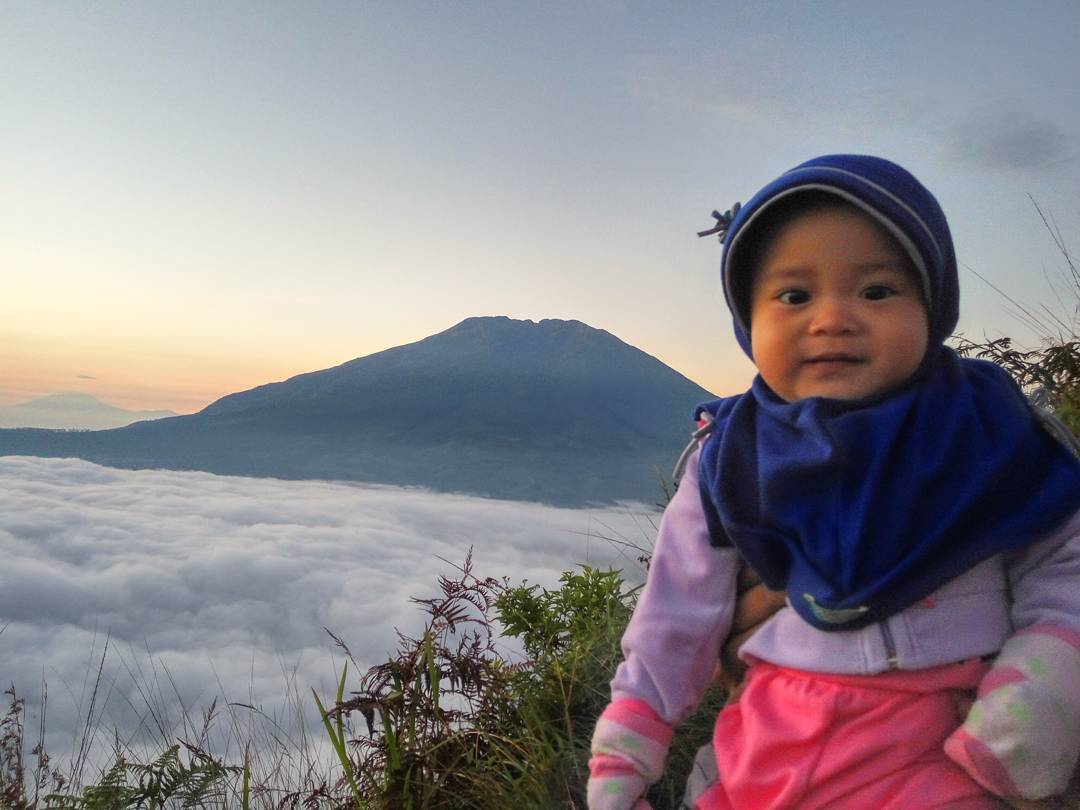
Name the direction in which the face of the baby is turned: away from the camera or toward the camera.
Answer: toward the camera

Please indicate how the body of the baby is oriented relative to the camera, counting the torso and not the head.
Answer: toward the camera
